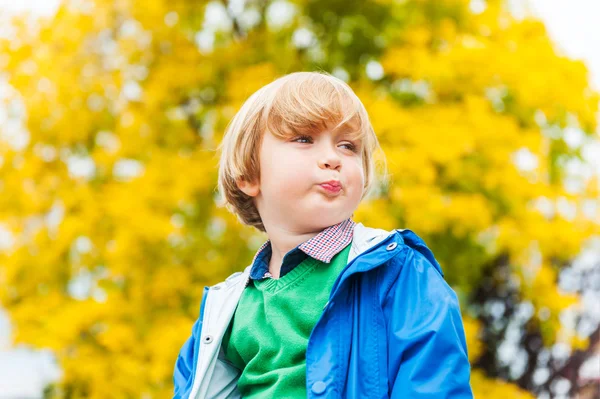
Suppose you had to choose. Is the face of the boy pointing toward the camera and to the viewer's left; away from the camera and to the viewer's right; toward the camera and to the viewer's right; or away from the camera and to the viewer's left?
toward the camera and to the viewer's right

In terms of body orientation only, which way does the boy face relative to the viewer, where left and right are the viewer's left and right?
facing the viewer and to the left of the viewer
